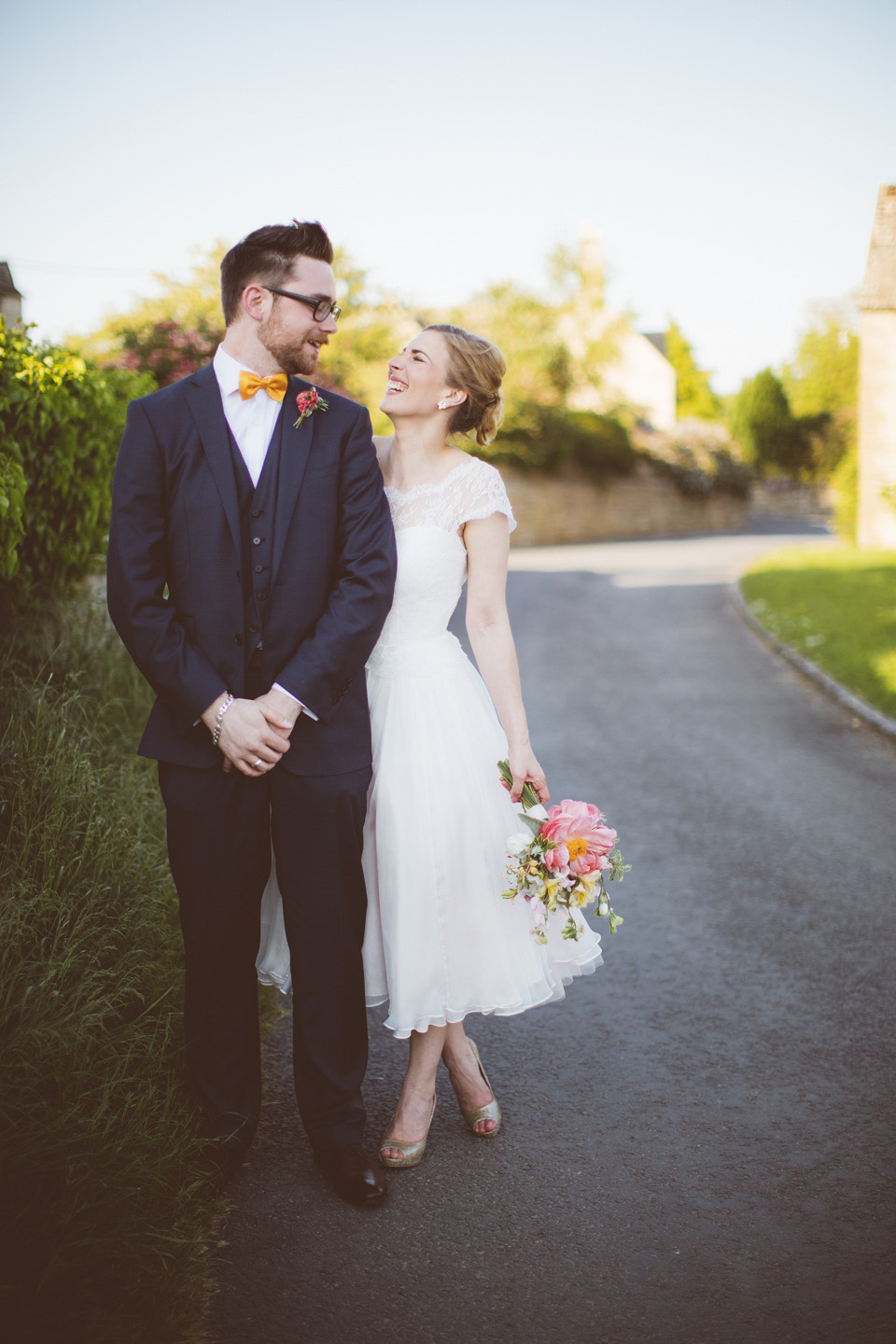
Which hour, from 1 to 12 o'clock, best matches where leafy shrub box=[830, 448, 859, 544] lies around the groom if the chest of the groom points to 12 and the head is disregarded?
The leafy shrub is roughly at 7 o'clock from the groom.

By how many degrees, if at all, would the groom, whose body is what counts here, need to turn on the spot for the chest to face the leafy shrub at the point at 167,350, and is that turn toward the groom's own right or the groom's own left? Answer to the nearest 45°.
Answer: approximately 180°

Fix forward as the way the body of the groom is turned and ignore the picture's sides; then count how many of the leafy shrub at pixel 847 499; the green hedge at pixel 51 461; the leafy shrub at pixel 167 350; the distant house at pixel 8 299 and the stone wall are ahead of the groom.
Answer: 0

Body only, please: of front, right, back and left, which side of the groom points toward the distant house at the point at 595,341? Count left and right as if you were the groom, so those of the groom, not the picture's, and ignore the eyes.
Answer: back

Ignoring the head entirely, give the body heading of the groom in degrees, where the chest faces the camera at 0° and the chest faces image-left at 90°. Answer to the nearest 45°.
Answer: approximately 0°

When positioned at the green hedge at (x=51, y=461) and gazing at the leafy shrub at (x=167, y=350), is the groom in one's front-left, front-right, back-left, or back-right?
back-right

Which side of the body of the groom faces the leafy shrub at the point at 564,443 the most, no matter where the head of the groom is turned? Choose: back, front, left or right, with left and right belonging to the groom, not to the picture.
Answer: back

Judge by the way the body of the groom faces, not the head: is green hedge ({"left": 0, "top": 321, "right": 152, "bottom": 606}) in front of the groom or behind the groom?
behind

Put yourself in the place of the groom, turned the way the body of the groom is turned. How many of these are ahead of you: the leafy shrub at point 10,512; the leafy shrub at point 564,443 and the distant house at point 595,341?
0

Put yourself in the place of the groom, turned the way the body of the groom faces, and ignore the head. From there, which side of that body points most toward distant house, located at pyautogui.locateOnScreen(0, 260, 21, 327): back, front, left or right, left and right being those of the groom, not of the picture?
back

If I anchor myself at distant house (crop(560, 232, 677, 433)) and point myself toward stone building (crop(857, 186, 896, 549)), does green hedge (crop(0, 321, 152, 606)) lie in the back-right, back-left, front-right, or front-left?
front-right

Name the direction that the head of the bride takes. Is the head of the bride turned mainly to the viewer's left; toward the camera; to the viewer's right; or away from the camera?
to the viewer's left

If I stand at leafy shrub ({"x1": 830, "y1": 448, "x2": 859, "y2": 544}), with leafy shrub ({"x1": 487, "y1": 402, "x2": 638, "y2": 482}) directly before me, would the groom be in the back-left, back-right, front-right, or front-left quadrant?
back-left

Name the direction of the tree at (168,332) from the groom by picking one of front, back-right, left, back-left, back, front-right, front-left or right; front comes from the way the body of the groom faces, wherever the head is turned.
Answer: back

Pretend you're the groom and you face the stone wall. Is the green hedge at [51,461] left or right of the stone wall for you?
left
